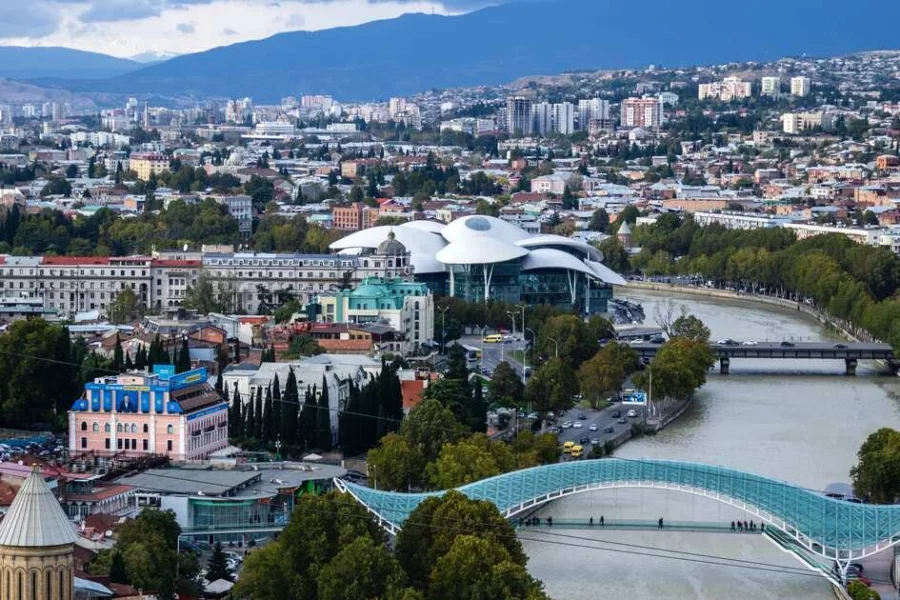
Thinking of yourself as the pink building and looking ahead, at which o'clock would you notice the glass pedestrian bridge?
The glass pedestrian bridge is roughly at 10 o'clock from the pink building.

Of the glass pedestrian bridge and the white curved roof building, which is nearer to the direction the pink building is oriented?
the glass pedestrian bridge

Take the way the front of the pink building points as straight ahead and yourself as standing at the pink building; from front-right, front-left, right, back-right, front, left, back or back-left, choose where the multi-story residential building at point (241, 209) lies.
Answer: back

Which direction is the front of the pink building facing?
toward the camera

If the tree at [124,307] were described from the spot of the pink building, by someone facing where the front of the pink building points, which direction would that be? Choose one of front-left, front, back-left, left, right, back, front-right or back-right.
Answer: back

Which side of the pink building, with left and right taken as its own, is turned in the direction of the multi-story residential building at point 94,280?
back

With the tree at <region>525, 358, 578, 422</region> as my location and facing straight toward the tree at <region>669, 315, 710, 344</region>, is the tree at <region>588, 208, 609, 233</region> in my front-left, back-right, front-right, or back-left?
front-left

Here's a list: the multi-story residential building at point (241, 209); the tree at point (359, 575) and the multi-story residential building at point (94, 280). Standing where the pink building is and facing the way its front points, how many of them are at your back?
2

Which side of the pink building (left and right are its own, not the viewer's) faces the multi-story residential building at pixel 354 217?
back

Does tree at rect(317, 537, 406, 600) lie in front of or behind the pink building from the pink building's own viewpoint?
in front

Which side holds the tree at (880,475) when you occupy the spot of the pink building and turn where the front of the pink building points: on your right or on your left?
on your left

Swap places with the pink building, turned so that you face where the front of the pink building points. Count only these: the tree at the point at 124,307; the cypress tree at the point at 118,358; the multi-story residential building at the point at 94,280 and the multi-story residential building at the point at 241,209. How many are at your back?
4
